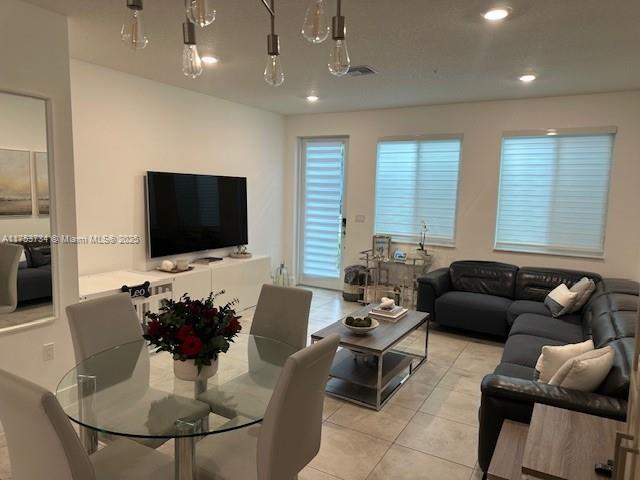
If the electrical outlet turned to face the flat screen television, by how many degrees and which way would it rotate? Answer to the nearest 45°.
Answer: approximately 90° to its left

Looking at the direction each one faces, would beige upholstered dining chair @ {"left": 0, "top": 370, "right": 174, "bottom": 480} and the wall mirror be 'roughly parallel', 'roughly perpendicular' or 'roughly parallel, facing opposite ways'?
roughly perpendicular

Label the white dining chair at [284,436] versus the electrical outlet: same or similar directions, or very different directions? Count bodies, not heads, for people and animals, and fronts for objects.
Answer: very different directions

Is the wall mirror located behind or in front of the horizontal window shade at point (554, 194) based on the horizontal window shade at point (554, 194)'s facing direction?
in front

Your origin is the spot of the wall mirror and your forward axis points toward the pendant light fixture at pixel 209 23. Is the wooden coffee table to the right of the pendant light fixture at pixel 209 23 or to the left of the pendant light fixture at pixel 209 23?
left

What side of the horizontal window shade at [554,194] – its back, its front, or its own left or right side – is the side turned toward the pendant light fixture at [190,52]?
front

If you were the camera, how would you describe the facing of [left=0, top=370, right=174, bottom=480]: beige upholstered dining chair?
facing away from the viewer and to the right of the viewer

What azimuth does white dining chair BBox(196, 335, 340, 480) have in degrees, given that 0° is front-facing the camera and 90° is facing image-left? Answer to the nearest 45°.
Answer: approximately 135°

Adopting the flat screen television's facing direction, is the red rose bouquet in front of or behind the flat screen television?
in front

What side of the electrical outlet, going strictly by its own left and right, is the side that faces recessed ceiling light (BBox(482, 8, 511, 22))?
front

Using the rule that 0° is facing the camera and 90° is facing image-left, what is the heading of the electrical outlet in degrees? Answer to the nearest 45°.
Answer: approximately 315°

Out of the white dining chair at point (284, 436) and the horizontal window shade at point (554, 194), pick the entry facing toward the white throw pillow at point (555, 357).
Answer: the horizontal window shade

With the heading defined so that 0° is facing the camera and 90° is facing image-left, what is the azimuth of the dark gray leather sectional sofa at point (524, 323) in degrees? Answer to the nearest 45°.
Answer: approximately 45°
